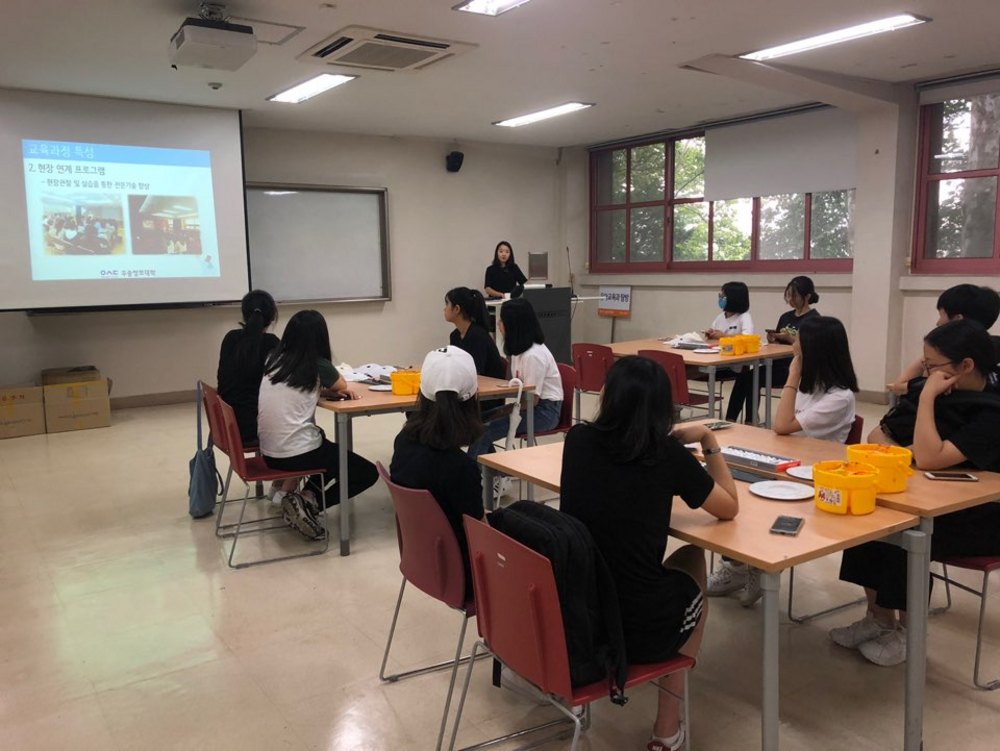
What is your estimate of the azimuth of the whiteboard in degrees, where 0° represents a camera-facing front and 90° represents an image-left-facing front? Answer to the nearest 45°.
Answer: approximately 0°

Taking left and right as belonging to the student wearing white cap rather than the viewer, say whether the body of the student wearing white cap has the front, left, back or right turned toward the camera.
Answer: back

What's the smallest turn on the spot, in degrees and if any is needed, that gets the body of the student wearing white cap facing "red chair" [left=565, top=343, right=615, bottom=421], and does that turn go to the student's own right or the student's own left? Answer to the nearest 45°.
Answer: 0° — they already face it

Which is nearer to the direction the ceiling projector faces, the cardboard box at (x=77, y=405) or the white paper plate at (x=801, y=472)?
the cardboard box

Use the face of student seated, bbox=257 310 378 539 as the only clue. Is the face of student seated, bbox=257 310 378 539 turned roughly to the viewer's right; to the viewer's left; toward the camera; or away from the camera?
away from the camera

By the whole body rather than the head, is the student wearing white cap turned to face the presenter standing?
yes

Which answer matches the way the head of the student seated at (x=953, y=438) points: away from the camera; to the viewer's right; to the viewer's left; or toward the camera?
to the viewer's left

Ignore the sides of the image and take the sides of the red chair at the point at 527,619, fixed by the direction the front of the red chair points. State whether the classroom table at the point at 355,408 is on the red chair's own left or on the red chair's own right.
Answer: on the red chair's own left

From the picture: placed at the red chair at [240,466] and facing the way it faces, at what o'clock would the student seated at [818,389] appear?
The student seated is roughly at 1 o'clock from the red chair.

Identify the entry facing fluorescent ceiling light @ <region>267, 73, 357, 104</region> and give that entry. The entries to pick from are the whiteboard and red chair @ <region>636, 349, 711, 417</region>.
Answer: the whiteboard

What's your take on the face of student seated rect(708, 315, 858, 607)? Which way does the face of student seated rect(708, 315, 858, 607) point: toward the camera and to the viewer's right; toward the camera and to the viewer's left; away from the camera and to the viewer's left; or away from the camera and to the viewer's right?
away from the camera and to the viewer's left

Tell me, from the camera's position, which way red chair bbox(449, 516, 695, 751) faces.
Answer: facing away from the viewer and to the right of the viewer

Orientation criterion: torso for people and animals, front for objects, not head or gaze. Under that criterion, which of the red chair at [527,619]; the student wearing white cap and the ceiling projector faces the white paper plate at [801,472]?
the red chair
